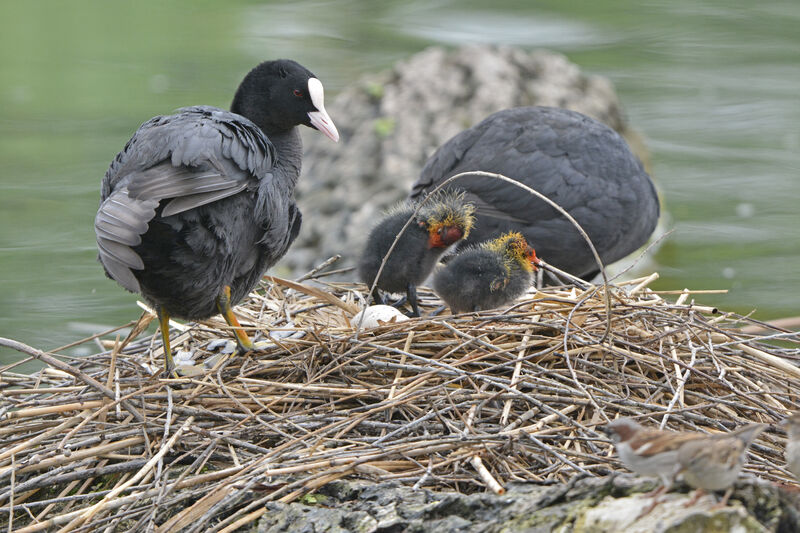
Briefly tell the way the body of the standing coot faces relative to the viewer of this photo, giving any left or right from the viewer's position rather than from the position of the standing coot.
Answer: facing away from the viewer and to the right of the viewer

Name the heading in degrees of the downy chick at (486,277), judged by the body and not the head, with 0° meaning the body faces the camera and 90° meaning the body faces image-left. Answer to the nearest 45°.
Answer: approximately 270°

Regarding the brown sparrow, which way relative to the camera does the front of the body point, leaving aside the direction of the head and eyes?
to the viewer's left

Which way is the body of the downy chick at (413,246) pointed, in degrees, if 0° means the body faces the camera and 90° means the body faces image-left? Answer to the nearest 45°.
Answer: approximately 270°
